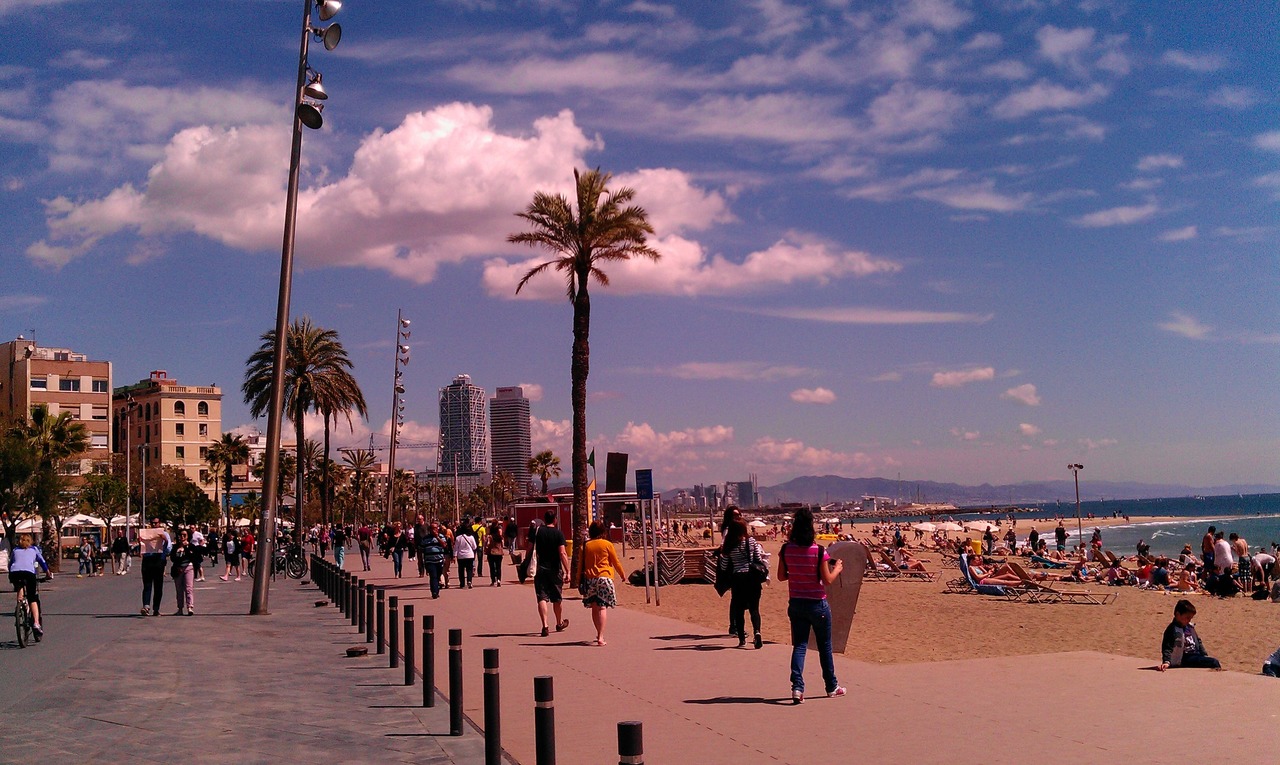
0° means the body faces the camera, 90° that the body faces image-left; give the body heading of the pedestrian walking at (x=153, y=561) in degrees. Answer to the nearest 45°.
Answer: approximately 0°

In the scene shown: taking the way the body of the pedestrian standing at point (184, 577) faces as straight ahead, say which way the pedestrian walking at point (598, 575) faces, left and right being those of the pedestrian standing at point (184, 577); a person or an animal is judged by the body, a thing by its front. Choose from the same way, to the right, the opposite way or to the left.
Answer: the opposite way

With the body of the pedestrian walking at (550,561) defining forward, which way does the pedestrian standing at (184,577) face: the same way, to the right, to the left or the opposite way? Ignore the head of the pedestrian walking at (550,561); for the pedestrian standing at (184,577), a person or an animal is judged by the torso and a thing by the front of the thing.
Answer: the opposite way

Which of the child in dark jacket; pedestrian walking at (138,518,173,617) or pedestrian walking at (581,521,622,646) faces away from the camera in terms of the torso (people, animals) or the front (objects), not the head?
pedestrian walking at (581,521,622,646)

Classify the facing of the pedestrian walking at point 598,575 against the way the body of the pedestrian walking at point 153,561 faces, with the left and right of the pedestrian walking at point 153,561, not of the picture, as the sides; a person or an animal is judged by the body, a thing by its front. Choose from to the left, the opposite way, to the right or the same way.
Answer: the opposite way

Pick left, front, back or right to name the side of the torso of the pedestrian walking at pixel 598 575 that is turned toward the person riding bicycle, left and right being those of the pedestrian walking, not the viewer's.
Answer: left

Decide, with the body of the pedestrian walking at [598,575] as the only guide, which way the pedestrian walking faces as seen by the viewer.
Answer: away from the camera

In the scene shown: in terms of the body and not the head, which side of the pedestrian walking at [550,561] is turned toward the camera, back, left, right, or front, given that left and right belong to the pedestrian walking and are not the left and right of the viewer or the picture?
back

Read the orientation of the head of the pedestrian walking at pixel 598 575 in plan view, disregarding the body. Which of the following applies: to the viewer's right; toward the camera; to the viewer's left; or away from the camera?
away from the camera
